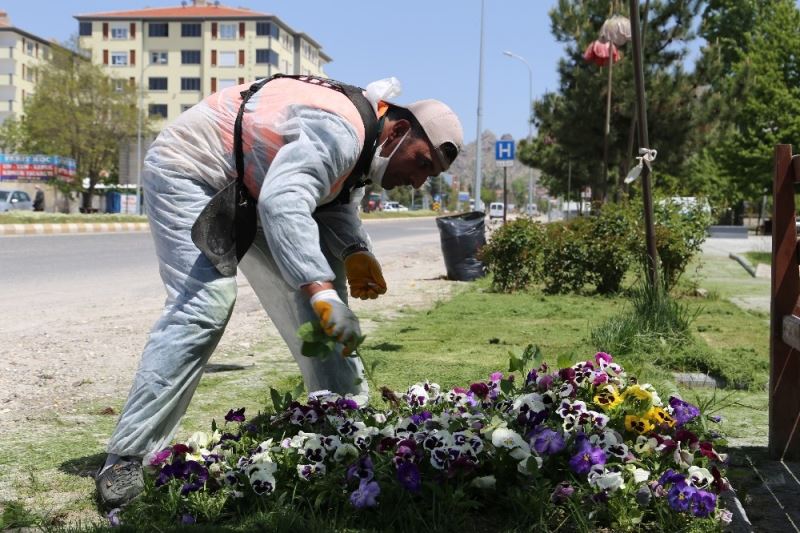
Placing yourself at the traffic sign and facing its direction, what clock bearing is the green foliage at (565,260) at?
The green foliage is roughly at 12 o'clock from the traffic sign.

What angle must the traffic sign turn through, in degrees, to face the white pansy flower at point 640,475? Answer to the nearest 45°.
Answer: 0° — it already faces it

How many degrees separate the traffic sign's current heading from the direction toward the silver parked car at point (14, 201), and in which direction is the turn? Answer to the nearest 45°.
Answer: approximately 135° to its right

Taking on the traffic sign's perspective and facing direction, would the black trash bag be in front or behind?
in front

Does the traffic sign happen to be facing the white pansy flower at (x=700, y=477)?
yes

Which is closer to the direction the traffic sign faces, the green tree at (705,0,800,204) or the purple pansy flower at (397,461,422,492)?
the purple pansy flower

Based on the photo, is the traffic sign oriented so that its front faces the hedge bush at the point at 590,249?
yes

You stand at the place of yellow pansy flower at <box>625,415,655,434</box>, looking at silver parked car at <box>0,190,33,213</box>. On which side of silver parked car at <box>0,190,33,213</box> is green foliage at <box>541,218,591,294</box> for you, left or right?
right

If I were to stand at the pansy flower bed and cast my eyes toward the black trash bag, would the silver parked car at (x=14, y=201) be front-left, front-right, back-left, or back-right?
front-left

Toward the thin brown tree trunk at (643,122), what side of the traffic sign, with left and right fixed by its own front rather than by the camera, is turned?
front

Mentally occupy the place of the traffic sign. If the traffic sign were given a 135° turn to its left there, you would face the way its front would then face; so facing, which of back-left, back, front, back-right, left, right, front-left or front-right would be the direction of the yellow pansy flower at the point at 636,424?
back-right

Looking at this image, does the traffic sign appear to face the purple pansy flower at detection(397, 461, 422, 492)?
yes

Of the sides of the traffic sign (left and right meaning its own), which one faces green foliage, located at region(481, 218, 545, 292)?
front

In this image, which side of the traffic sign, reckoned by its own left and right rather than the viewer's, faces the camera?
front

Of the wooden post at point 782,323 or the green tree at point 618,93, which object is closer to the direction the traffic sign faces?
the wooden post
